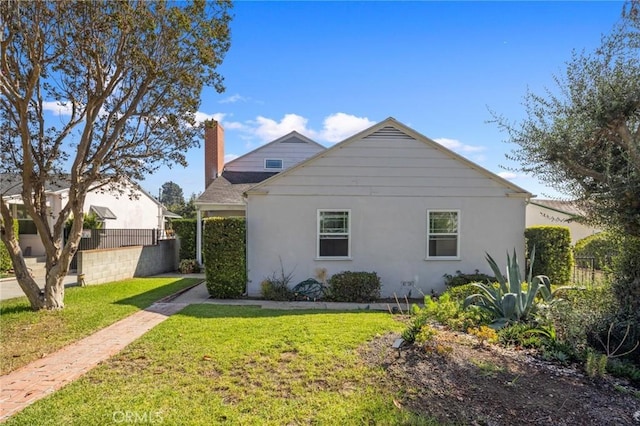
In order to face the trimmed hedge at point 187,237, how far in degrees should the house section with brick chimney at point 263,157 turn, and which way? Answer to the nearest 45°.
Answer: approximately 45° to its right
